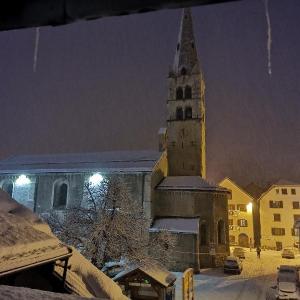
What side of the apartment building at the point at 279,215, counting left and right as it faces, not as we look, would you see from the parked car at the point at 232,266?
front

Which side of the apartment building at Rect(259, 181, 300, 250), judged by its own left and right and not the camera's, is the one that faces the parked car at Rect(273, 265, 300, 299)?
front

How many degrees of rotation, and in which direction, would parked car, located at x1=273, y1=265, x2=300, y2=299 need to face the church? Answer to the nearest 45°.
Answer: approximately 135° to its right

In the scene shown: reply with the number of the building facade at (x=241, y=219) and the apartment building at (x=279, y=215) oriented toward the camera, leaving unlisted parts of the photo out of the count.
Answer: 2

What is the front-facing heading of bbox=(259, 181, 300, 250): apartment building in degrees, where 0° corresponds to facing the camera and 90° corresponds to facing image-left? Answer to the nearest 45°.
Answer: approximately 0°

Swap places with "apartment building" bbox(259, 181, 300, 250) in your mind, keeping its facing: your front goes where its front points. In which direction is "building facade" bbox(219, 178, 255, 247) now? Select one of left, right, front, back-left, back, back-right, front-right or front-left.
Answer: right

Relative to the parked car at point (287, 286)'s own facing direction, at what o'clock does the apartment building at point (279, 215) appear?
The apartment building is roughly at 6 o'clock from the parked car.

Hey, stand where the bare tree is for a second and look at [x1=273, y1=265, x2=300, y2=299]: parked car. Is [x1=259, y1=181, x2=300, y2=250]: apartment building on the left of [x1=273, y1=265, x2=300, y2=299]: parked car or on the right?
left

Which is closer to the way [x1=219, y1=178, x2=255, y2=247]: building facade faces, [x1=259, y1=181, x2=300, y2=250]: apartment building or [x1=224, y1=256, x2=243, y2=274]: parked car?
the parked car

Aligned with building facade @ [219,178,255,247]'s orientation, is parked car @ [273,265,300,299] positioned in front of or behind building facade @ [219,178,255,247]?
in front
